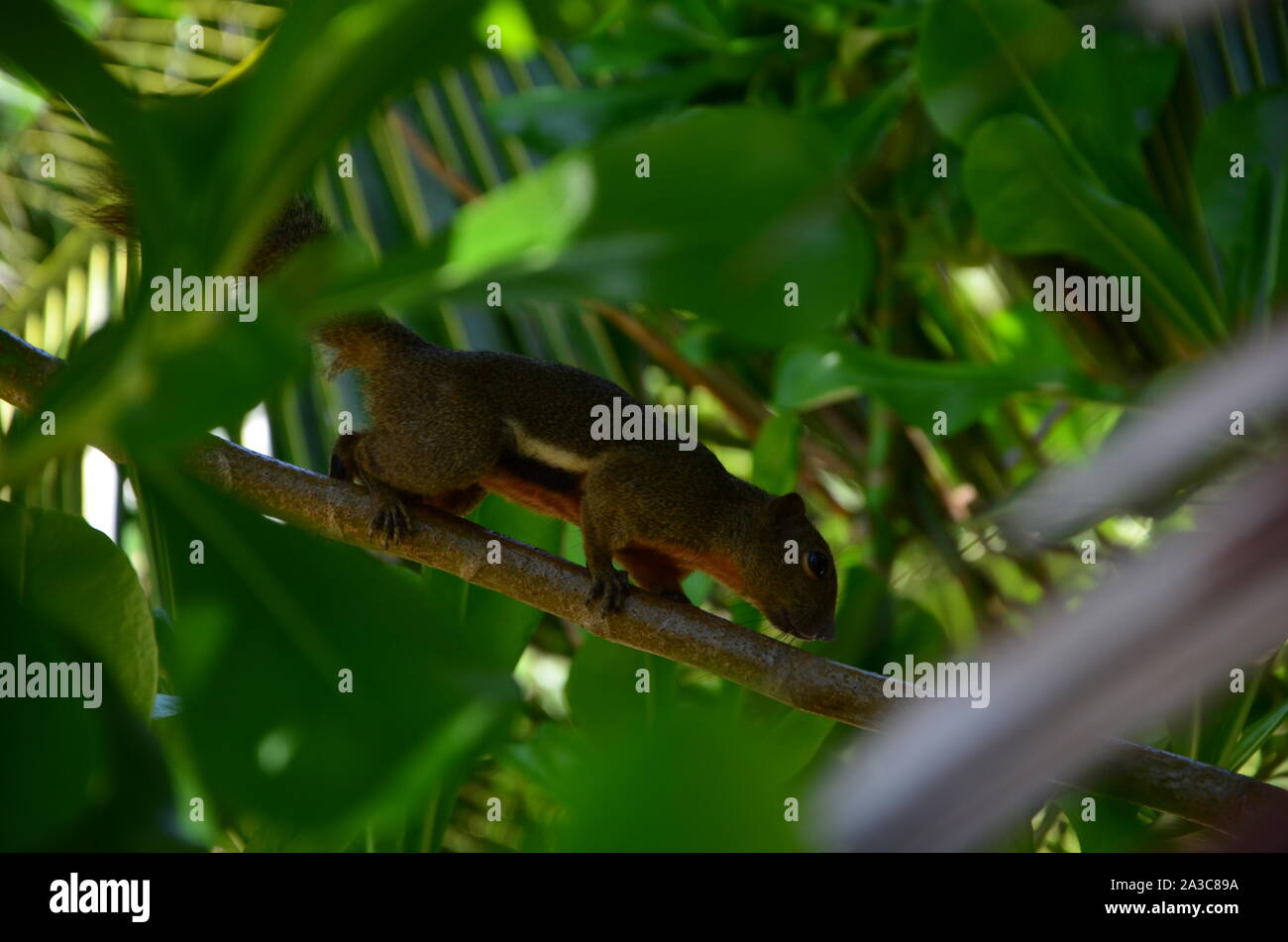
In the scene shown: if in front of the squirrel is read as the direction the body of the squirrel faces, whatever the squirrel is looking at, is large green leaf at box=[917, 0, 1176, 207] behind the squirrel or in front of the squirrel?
in front

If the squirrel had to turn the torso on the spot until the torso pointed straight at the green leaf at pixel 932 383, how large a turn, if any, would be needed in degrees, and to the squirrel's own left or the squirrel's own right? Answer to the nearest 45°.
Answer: approximately 45° to the squirrel's own left

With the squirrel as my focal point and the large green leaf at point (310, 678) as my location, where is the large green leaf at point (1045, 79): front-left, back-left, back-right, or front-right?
front-right

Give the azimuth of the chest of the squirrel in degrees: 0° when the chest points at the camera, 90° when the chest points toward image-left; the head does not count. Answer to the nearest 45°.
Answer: approximately 270°

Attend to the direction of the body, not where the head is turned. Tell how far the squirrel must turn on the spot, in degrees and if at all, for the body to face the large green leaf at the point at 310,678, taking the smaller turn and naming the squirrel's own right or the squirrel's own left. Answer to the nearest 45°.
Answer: approximately 90° to the squirrel's own right

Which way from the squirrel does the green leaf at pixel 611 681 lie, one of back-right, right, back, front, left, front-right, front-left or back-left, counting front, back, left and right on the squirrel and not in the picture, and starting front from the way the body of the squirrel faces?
right
